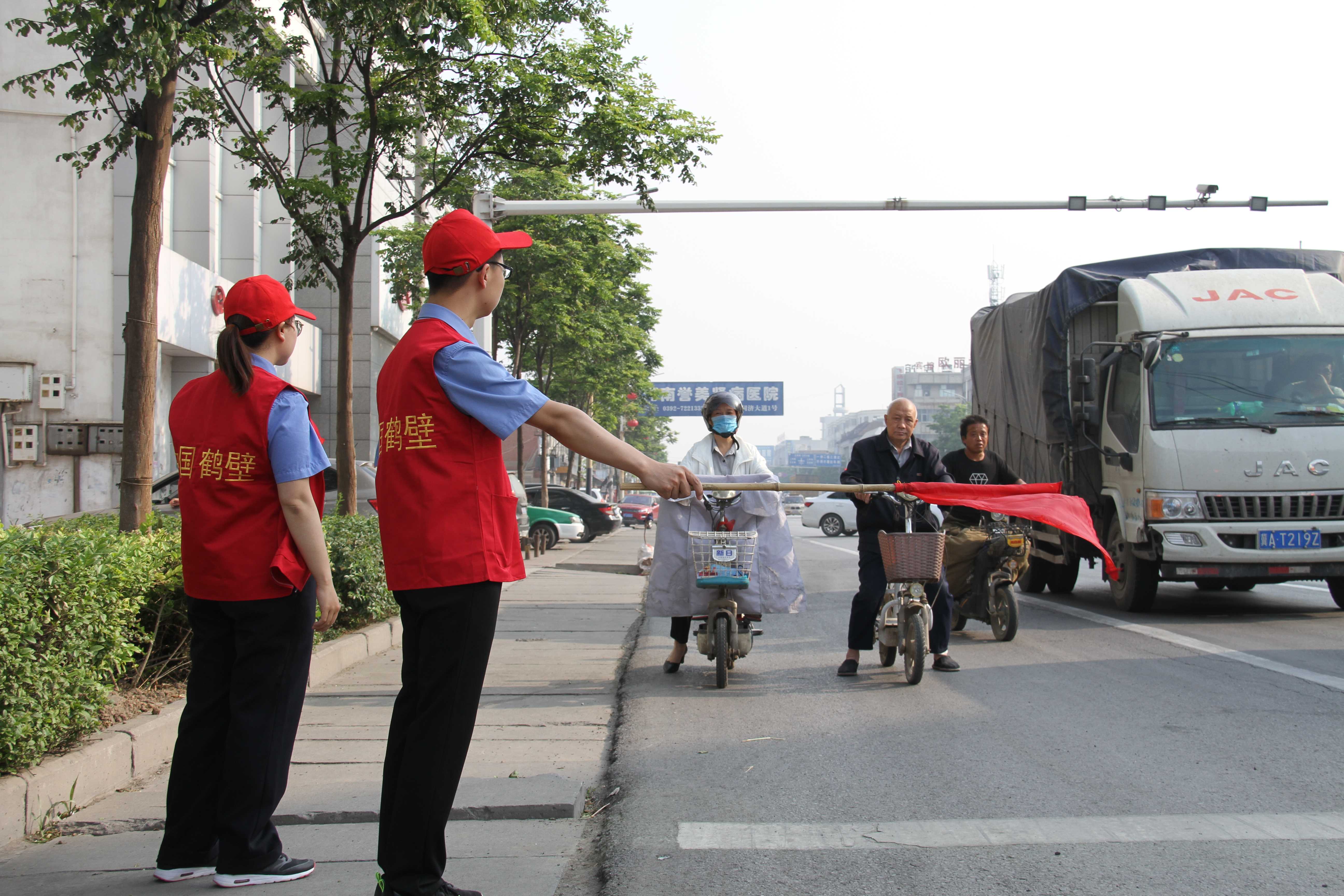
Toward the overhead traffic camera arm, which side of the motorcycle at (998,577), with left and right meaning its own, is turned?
back

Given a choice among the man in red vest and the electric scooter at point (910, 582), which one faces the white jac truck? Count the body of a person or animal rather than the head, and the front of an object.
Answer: the man in red vest

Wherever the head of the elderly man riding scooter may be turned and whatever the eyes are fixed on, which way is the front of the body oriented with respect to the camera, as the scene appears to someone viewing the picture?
toward the camera

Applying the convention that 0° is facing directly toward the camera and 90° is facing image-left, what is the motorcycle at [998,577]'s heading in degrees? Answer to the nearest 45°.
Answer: approximately 315°

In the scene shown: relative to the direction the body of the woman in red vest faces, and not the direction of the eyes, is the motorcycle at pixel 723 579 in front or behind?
in front

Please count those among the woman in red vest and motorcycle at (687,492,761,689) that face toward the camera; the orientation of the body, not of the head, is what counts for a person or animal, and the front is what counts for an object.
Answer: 1

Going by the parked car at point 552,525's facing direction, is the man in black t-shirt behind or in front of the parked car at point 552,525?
in front

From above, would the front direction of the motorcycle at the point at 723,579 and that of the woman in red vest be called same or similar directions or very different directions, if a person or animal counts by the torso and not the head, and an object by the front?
very different directions

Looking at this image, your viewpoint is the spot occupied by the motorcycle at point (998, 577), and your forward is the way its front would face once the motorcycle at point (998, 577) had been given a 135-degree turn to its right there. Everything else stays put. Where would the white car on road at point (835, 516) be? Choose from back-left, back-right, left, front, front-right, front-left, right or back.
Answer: right

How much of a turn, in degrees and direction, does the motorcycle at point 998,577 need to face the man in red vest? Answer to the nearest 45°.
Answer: approximately 45° to its right

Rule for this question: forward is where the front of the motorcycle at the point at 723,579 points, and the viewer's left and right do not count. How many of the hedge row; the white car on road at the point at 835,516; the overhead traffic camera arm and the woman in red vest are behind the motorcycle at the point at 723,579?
2

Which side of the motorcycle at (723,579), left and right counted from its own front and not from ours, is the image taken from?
front

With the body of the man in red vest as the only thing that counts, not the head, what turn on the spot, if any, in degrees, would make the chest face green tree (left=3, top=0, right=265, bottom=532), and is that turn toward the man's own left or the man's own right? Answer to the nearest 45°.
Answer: approximately 90° to the man's own left

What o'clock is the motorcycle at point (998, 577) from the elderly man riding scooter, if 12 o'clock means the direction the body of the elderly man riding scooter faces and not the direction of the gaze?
The motorcycle is roughly at 7 o'clock from the elderly man riding scooter.

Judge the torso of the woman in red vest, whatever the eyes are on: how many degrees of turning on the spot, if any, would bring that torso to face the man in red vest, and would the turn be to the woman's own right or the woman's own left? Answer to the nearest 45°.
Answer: approximately 90° to the woman's own right

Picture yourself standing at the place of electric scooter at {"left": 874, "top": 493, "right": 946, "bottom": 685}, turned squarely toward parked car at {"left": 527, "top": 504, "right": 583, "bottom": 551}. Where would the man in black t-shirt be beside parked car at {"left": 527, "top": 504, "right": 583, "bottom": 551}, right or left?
right

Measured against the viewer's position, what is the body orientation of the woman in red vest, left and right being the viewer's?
facing away from the viewer and to the right of the viewer

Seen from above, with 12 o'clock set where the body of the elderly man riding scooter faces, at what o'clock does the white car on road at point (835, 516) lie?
The white car on road is roughly at 6 o'clock from the elderly man riding scooter.
